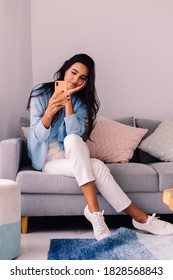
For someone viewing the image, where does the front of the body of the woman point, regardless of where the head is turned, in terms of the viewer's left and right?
facing the viewer and to the right of the viewer

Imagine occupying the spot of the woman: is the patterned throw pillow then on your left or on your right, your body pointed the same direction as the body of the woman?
on your left

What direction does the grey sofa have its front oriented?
toward the camera

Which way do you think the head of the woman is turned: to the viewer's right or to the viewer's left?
to the viewer's left
